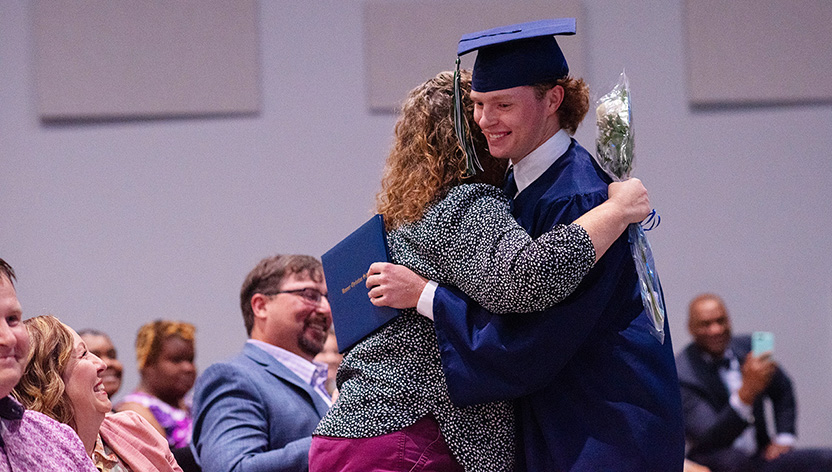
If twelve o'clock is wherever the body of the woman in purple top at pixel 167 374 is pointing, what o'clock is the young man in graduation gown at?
The young man in graduation gown is roughly at 1 o'clock from the woman in purple top.

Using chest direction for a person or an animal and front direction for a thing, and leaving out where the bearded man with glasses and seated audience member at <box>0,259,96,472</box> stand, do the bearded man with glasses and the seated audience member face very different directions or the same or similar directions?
same or similar directions

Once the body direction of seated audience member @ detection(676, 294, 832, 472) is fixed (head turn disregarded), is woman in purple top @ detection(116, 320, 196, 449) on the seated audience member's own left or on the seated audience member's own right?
on the seated audience member's own right

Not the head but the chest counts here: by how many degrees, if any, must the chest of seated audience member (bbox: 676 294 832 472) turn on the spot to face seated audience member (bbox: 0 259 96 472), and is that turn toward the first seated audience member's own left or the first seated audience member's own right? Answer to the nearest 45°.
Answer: approximately 45° to the first seated audience member's own right

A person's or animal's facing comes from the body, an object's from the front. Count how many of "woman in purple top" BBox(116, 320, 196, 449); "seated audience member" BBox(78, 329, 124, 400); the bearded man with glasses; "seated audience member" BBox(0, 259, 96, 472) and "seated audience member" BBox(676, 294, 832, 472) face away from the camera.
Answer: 0

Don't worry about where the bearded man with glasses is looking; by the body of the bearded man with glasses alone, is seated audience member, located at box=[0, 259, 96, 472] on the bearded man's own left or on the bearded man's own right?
on the bearded man's own right

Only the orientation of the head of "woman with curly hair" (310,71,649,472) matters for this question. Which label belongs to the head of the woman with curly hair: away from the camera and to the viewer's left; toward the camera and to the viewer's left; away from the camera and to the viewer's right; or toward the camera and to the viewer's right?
away from the camera and to the viewer's right

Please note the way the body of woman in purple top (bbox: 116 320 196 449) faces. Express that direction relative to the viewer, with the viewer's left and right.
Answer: facing the viewer and to the right of the viewer

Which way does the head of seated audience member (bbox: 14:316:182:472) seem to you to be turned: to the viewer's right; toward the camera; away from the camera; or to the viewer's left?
to the viewer's right

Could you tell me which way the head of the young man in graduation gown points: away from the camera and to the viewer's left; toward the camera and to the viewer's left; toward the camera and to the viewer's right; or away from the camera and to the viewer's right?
toward the camera and to the viewer's left

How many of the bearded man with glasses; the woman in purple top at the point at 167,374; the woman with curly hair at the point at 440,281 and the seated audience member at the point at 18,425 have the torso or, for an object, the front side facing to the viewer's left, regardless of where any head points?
0

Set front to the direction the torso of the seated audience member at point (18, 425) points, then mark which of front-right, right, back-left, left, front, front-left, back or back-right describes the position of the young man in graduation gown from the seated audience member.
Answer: front-left
